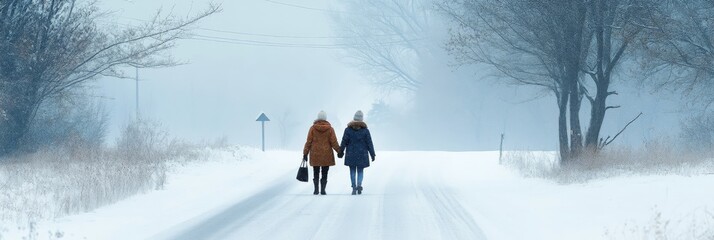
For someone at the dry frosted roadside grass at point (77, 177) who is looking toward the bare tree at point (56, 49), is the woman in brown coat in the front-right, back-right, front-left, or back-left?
back-right

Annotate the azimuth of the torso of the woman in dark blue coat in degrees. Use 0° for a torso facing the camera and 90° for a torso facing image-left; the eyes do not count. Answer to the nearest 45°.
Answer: approximately 180°

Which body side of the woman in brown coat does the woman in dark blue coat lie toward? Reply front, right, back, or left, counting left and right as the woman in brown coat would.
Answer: right

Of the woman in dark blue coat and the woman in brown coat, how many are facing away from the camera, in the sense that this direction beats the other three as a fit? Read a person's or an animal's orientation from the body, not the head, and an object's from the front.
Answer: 2

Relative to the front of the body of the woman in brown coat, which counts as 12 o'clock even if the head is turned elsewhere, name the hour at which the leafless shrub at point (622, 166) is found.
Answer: The leafless shrub is roughly at 3 o'clock from the woman in brown coat.

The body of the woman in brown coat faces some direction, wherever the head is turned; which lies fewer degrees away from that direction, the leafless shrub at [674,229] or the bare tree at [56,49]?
the bare tree

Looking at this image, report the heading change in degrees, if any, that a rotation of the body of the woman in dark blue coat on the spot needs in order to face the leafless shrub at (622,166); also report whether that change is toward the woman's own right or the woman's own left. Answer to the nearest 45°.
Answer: approximately 90° to the woman's own right

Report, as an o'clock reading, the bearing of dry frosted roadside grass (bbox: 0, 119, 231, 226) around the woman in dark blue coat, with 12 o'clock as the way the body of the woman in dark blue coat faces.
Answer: The dry frosted roadside grass is roughly at 9 o'clock from the woman in dark blue coat.

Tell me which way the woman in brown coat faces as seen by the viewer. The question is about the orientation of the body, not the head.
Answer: away from the camera
